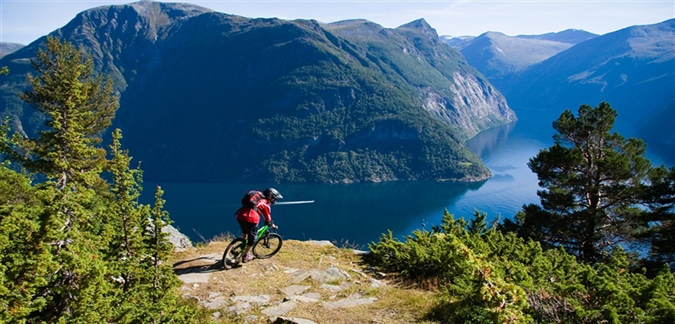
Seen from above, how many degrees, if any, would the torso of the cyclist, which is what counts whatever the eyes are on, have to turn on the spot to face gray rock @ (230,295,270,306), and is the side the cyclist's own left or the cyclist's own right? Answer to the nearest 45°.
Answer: approximately 135° to the cyclist's own right

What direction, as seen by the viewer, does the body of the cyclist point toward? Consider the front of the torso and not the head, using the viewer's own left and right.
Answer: facing away from the viewer and to the right of the viewer

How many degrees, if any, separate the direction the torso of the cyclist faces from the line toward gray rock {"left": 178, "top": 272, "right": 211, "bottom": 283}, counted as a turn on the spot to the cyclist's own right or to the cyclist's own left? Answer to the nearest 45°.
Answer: approximately 180°

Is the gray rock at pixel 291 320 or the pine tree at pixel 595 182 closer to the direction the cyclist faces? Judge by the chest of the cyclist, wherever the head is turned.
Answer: the pine tree

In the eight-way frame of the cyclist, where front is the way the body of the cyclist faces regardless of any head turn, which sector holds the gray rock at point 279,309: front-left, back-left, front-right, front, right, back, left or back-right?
back-right

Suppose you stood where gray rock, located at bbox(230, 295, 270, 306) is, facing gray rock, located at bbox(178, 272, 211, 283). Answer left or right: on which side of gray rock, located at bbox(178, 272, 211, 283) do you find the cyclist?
right

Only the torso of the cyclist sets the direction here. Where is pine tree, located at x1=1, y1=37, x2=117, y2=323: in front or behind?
behind

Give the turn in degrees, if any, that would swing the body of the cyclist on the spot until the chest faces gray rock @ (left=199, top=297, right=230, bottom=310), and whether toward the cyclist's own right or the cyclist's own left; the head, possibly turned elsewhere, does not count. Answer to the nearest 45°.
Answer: approximately 135° to the cyclist's own right

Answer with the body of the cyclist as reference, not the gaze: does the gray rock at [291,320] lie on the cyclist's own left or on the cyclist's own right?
on the cyclist's own right

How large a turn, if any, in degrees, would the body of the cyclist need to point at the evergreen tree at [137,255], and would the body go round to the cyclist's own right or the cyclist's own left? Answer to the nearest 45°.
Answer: approximately 135° to the cyclist's own right

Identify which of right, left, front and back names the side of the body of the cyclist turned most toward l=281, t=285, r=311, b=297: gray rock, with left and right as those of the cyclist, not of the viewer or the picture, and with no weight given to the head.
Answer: right

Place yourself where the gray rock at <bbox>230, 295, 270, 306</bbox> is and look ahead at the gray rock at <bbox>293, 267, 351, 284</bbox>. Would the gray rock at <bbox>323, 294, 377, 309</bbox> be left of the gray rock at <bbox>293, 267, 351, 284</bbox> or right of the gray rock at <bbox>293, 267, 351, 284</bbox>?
right
